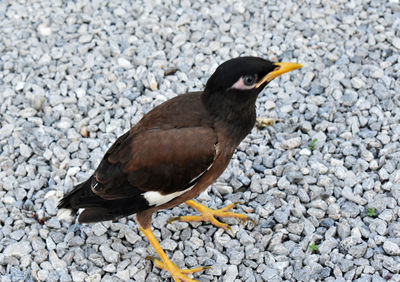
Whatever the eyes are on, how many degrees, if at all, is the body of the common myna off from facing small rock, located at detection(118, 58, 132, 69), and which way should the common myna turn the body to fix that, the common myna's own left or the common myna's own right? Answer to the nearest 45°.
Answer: approximately 90° to the common myna's own left

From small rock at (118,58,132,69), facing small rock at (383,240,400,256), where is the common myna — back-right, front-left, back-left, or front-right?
front-right

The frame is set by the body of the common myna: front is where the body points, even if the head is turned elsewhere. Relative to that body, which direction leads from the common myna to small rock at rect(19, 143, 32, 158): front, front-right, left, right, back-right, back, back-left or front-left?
back-left

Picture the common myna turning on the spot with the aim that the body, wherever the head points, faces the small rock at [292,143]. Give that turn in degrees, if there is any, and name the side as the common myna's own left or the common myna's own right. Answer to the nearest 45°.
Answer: approximately 45° to the common myna's own left

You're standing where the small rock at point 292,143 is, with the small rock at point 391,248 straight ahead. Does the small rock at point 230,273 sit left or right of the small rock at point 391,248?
right

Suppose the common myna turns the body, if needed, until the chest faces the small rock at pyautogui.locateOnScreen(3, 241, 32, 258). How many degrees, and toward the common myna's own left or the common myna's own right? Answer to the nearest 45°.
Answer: approximately 180°

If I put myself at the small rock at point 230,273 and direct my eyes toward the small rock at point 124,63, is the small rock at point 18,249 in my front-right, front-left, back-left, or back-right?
front-left

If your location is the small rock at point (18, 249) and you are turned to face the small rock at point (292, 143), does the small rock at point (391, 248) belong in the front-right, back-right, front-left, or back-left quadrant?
front-right

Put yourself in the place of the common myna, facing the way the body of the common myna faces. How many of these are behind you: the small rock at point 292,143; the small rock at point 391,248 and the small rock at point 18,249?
1

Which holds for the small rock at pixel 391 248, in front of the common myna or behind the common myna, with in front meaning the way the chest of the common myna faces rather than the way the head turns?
in front

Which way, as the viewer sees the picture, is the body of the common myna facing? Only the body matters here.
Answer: to the viewer's right

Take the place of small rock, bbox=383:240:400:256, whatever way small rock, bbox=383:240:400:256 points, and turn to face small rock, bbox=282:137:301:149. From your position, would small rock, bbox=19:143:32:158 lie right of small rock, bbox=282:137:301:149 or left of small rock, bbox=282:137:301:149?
left
